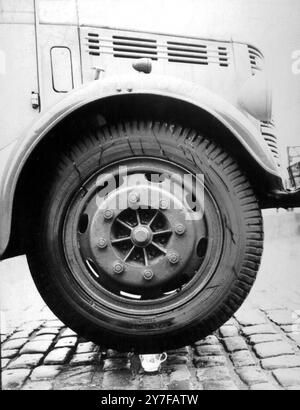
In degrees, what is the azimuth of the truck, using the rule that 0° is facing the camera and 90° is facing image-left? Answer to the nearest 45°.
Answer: approximately 270°

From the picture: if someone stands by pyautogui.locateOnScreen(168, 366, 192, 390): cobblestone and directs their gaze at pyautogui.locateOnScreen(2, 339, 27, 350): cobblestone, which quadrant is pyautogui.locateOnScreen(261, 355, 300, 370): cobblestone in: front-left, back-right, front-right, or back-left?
back-right

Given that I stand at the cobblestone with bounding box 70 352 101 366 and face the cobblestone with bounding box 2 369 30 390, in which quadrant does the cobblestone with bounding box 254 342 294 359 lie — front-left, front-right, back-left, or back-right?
back-left

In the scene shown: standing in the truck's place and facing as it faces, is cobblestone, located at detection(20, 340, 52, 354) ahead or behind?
behind
